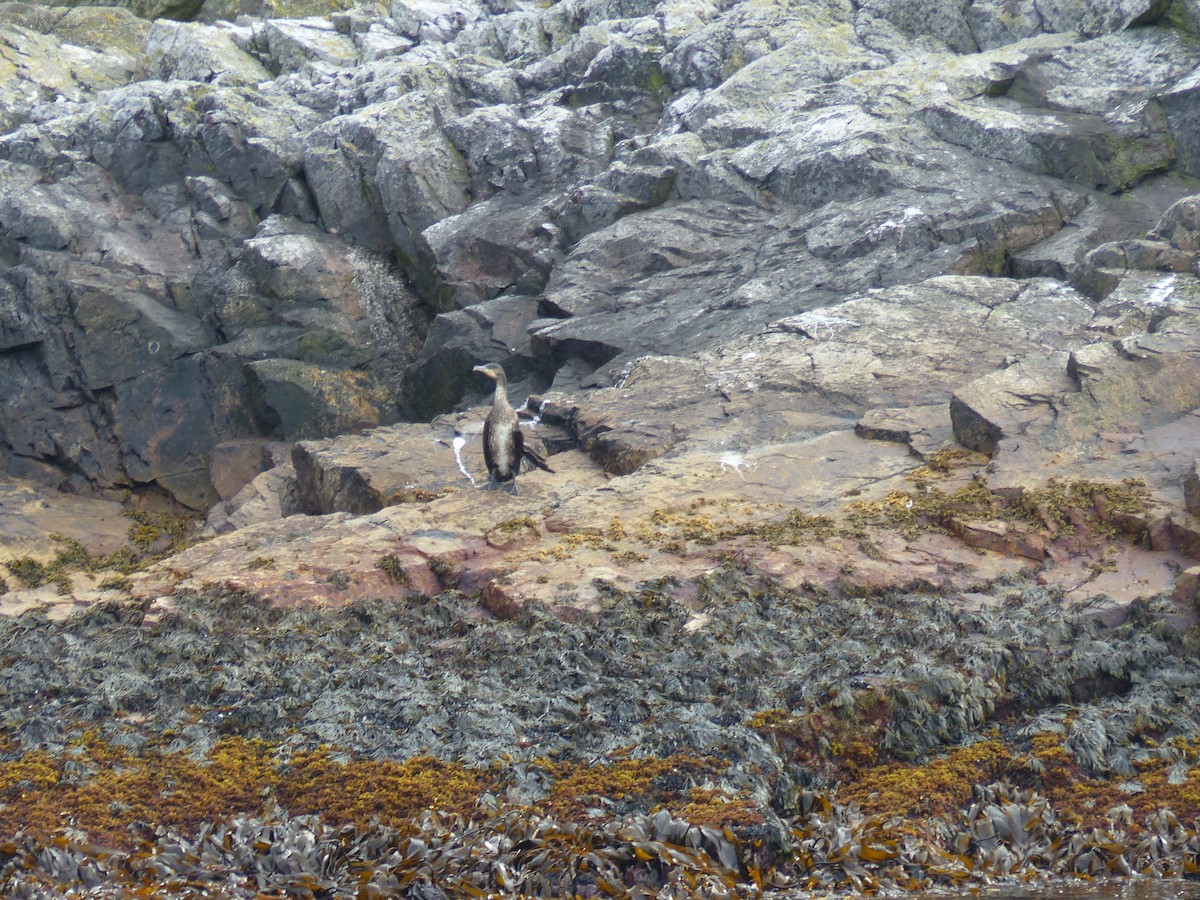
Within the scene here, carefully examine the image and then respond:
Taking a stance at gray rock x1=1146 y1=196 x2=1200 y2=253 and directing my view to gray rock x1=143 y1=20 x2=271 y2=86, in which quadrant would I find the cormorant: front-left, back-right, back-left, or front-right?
front-left

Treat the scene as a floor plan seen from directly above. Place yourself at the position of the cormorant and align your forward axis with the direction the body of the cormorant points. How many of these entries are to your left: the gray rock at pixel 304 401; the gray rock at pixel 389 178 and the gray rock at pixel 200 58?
0

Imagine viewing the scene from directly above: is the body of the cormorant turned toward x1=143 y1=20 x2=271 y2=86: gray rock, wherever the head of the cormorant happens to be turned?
no

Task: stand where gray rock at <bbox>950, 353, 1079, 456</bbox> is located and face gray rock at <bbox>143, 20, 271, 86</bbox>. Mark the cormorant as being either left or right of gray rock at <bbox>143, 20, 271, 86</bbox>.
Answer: left

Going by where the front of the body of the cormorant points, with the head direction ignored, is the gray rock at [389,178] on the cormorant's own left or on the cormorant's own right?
on the cormorant's own right

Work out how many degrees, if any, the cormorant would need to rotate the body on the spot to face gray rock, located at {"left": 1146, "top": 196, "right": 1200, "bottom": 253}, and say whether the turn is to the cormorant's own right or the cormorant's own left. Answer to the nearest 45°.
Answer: approximately 135° to the cormorant's own left

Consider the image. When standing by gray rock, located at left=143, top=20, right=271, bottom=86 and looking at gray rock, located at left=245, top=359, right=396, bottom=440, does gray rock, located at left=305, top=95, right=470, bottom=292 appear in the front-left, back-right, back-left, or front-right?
front-left

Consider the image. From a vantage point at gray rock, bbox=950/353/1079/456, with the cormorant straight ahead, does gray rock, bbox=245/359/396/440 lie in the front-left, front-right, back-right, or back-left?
front-right

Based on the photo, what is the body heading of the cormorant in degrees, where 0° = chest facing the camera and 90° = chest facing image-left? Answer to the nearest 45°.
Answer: approximately 45°
